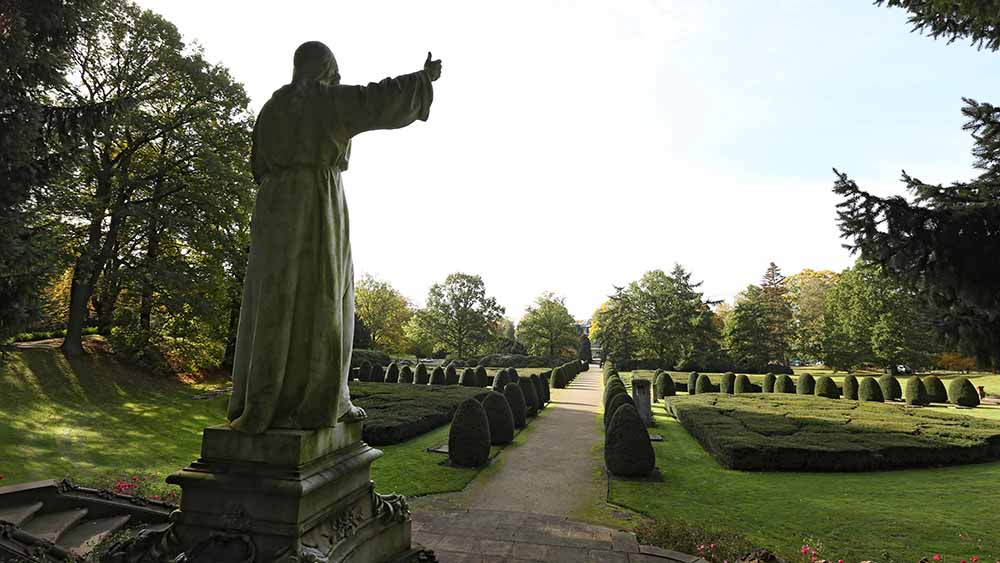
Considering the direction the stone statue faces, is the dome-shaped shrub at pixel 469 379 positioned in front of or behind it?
in front

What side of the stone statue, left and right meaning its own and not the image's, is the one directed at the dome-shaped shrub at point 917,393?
front

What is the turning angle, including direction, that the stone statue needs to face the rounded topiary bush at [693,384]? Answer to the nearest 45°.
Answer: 0° — it already faces it

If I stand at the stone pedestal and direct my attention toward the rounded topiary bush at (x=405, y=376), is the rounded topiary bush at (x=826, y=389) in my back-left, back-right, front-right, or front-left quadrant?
front-right

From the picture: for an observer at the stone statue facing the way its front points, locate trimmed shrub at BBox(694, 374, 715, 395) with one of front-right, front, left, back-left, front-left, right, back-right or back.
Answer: front

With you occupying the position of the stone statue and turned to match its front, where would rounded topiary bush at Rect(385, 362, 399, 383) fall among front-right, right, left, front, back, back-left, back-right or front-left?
front-left

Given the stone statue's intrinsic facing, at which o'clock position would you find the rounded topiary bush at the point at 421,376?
The rounded topiary bush is roughly at 11 o'clock from the stone statue.

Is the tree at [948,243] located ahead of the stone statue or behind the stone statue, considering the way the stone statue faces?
ahead

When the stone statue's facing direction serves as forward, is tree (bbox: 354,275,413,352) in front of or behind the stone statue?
in front

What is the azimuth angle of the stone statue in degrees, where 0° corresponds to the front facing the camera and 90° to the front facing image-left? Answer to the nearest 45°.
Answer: approximately 225°

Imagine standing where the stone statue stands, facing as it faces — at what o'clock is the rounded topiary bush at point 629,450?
The rounded topiary bush is roughly at 12 o'clock from the stone statue.

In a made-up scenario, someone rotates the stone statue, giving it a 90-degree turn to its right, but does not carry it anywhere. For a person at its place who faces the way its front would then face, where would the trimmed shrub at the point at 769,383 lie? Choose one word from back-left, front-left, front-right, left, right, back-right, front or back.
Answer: left

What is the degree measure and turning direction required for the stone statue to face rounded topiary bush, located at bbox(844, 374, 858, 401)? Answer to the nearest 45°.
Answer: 0° — it already faces it

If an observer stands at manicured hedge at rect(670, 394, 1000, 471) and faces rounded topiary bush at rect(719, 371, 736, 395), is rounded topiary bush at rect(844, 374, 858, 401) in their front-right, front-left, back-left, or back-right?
front-right

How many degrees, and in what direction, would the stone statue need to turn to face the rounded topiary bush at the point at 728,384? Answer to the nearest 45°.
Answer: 0° — it already faces it
